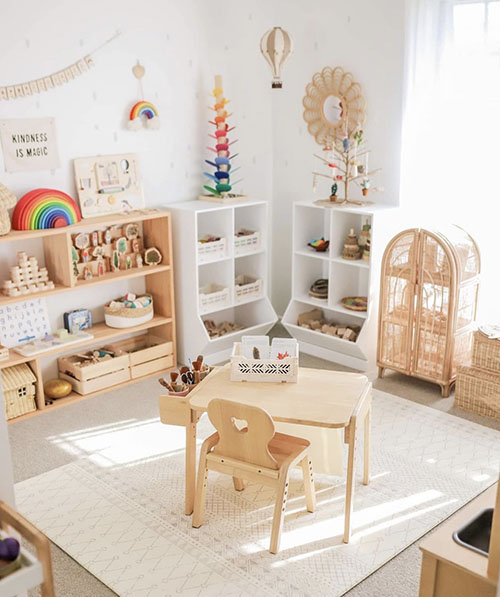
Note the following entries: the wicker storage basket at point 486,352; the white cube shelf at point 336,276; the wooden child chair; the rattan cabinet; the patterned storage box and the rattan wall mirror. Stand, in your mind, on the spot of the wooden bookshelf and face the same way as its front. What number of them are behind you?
0

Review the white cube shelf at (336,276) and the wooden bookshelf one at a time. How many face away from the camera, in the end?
0

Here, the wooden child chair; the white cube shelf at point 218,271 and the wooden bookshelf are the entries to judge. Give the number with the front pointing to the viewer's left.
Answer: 0

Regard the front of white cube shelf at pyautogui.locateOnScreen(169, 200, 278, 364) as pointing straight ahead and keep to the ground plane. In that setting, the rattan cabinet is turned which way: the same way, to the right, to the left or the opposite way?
to the right

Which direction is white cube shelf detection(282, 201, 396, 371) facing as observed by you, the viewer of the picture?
facing the viewer and to the left of the viewer

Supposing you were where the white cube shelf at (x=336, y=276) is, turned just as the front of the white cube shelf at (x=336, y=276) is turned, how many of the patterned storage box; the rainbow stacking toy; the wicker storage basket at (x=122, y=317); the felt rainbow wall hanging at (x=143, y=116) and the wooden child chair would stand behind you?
0

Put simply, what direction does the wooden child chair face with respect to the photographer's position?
facing away from the viewer and to the right of the viewer

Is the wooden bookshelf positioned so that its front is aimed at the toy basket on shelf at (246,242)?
no

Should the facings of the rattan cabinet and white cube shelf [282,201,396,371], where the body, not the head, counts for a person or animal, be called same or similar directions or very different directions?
same or similar directions

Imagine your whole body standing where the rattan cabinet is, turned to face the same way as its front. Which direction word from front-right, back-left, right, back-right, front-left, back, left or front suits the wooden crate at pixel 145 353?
front-right

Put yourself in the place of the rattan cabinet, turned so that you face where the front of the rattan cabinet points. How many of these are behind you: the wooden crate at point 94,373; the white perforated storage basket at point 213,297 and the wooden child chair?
0

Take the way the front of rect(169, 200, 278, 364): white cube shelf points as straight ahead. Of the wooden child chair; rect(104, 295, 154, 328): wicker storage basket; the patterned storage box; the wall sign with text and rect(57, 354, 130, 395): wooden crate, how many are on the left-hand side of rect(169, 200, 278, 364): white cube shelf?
0

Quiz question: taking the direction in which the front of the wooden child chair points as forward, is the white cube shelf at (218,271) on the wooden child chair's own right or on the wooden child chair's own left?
on the wooden child chair's own left

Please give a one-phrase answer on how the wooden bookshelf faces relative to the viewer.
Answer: facing the viewer and to the right of the viewer

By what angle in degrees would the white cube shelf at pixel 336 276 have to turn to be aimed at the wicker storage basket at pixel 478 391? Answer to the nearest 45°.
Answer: approximately 90° to its left

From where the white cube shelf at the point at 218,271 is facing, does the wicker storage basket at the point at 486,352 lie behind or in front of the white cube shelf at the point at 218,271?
in front
